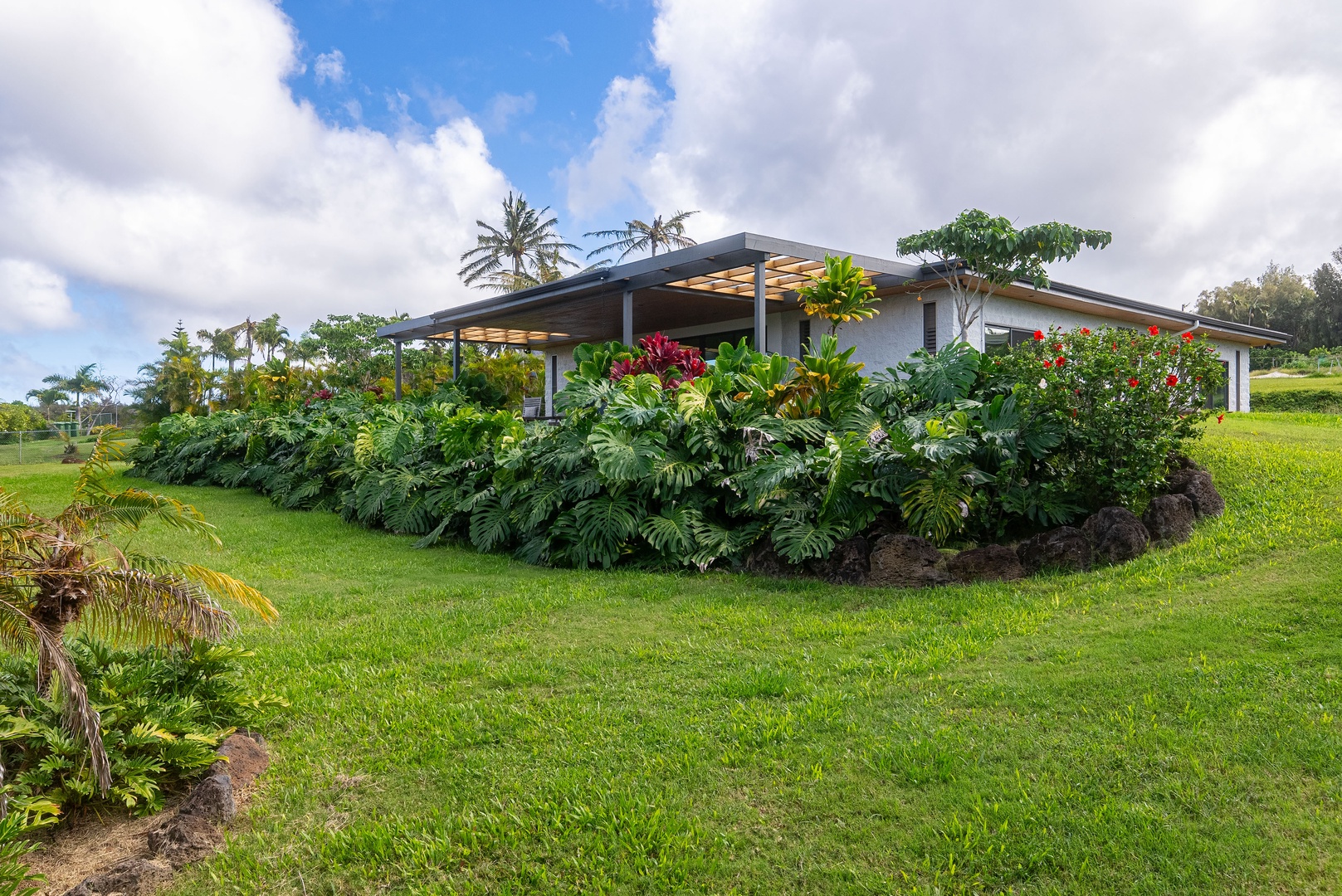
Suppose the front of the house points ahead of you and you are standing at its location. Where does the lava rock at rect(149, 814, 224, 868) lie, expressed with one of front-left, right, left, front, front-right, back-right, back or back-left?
front-left

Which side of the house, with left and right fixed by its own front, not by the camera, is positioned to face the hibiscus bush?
left

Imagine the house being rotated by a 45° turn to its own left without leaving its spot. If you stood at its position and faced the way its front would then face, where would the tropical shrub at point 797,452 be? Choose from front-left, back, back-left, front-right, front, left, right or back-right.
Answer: front

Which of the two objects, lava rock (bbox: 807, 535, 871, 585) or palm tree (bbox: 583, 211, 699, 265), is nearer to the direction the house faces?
the lava rock

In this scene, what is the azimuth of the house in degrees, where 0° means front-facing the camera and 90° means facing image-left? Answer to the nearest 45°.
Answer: approximately 45°

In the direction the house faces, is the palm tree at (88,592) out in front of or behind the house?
in front

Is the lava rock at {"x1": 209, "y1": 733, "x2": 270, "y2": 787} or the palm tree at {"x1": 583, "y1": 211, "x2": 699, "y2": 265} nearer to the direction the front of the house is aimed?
the lava rock

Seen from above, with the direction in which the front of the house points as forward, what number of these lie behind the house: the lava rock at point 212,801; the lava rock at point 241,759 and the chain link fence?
0

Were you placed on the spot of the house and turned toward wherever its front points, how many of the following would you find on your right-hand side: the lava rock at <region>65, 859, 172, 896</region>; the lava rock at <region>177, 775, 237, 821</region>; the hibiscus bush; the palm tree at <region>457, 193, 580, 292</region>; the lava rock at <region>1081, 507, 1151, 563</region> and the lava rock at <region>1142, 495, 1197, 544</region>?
1

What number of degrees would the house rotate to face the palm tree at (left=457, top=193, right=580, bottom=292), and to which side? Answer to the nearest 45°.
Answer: approximately 90° to its right

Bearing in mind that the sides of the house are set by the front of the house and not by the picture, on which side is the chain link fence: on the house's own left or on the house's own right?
on the house's own right

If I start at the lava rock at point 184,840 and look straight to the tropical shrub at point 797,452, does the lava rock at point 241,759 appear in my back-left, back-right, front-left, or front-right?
front-left

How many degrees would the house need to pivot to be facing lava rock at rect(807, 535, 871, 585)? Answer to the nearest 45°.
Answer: approximately 45° to its left

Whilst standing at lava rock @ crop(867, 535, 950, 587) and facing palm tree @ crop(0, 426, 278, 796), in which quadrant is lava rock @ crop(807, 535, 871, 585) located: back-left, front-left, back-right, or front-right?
front-right

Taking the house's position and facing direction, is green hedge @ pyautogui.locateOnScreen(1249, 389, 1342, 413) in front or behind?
behind

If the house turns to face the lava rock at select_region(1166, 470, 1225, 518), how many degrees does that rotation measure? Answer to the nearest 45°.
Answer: approximately 90° to its left

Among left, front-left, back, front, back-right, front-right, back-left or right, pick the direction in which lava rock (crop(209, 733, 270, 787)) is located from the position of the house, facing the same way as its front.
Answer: front-left
